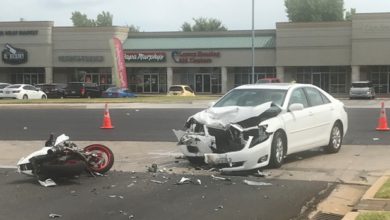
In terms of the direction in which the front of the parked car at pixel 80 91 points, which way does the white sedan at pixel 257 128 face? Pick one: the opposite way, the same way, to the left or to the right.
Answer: the opposite way

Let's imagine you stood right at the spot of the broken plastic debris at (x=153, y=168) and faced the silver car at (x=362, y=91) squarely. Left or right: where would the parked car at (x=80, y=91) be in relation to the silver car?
left

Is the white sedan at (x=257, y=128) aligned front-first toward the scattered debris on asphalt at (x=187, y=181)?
yes

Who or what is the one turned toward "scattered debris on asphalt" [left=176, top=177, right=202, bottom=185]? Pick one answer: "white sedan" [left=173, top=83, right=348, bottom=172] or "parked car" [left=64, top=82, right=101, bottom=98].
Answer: the white sedan

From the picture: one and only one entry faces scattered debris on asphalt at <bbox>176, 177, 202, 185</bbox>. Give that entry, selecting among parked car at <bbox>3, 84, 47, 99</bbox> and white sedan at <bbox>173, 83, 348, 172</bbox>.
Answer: the white sedan

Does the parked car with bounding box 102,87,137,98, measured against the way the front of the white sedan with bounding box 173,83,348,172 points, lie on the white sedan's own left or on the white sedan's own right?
on the white sedan's own right

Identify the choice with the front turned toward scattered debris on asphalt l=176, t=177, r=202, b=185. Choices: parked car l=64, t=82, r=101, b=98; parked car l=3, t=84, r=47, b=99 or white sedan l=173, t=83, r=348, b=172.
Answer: the white sedan

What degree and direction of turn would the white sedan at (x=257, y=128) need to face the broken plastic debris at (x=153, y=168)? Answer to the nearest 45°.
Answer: approximately 45° to its right

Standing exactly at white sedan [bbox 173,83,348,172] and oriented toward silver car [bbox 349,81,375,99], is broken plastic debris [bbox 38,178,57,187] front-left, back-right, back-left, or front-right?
back-left
